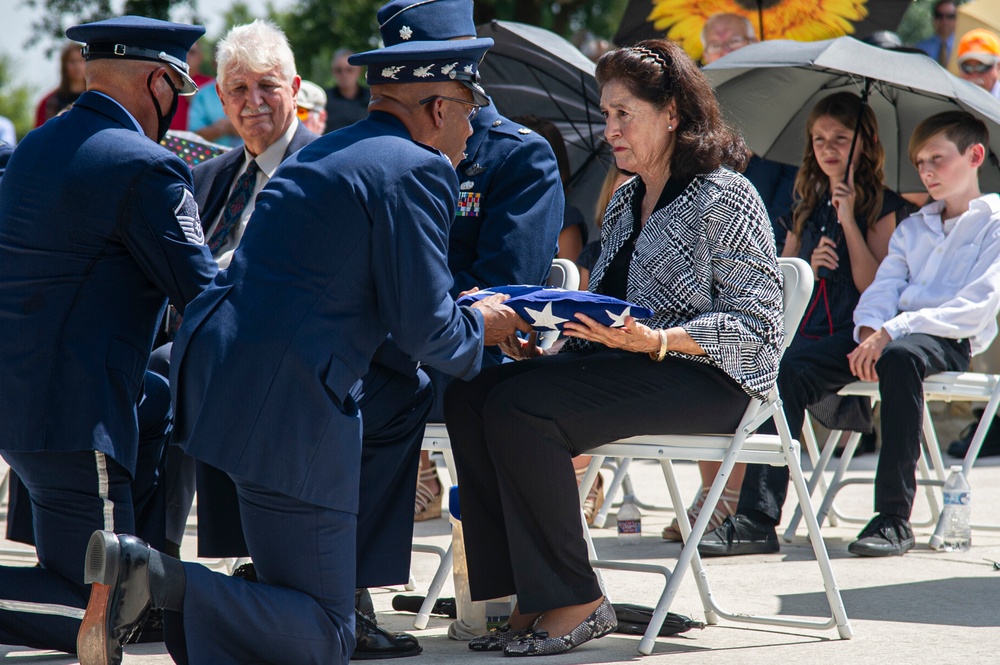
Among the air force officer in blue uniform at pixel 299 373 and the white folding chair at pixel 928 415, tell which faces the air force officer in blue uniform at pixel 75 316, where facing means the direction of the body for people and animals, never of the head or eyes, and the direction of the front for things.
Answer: the white folding chair

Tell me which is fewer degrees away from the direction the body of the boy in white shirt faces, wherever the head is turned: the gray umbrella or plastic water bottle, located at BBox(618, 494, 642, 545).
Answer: the plastic water bottle

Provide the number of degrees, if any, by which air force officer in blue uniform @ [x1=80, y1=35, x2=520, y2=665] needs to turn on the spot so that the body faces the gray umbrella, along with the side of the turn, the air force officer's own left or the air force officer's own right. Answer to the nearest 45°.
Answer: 0° — they already face it

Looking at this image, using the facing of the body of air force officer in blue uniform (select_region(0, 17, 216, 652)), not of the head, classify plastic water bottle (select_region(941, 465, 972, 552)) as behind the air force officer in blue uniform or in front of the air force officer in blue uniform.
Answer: in front

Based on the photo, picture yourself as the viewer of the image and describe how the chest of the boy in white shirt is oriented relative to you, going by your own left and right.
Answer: facing the viewer and to the left of the viewer

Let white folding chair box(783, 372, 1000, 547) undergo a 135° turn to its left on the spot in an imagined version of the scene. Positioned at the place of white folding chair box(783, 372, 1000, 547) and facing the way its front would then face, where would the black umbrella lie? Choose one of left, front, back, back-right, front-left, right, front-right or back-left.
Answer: back-left

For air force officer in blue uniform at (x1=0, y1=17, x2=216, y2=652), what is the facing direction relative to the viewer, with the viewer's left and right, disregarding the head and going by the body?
facing away from the viewer and to the right of the viewer

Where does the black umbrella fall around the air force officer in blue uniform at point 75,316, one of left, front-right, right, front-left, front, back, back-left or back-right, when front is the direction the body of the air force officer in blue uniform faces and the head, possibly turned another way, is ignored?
front

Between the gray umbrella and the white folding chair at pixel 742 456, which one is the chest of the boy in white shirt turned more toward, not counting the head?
the white folding chair

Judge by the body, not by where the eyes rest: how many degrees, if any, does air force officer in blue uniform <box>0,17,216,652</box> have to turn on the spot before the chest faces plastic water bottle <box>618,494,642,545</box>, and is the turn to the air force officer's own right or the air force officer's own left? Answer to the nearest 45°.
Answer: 0° — they already face it

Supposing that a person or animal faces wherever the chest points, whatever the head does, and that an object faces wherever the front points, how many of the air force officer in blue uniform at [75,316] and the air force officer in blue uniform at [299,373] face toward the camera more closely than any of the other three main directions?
0

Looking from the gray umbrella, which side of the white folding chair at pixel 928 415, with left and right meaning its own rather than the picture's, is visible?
right

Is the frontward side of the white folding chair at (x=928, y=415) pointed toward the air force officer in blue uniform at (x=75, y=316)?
yes

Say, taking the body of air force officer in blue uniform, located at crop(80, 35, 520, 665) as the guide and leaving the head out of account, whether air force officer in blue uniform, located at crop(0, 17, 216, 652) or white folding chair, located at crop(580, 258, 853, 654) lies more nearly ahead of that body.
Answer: the white folding chair

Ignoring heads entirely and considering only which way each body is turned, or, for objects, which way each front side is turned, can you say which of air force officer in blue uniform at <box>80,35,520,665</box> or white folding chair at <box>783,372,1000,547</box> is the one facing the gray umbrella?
the air force officer in blue uniform

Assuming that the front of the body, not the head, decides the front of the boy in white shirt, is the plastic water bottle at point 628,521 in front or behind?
in front

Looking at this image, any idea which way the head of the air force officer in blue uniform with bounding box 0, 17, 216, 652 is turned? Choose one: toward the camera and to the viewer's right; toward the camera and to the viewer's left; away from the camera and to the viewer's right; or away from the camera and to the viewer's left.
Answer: away from the camera and to the viewer's right

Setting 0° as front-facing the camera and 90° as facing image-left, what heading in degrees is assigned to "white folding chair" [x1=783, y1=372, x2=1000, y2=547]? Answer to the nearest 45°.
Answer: approximately 45°
